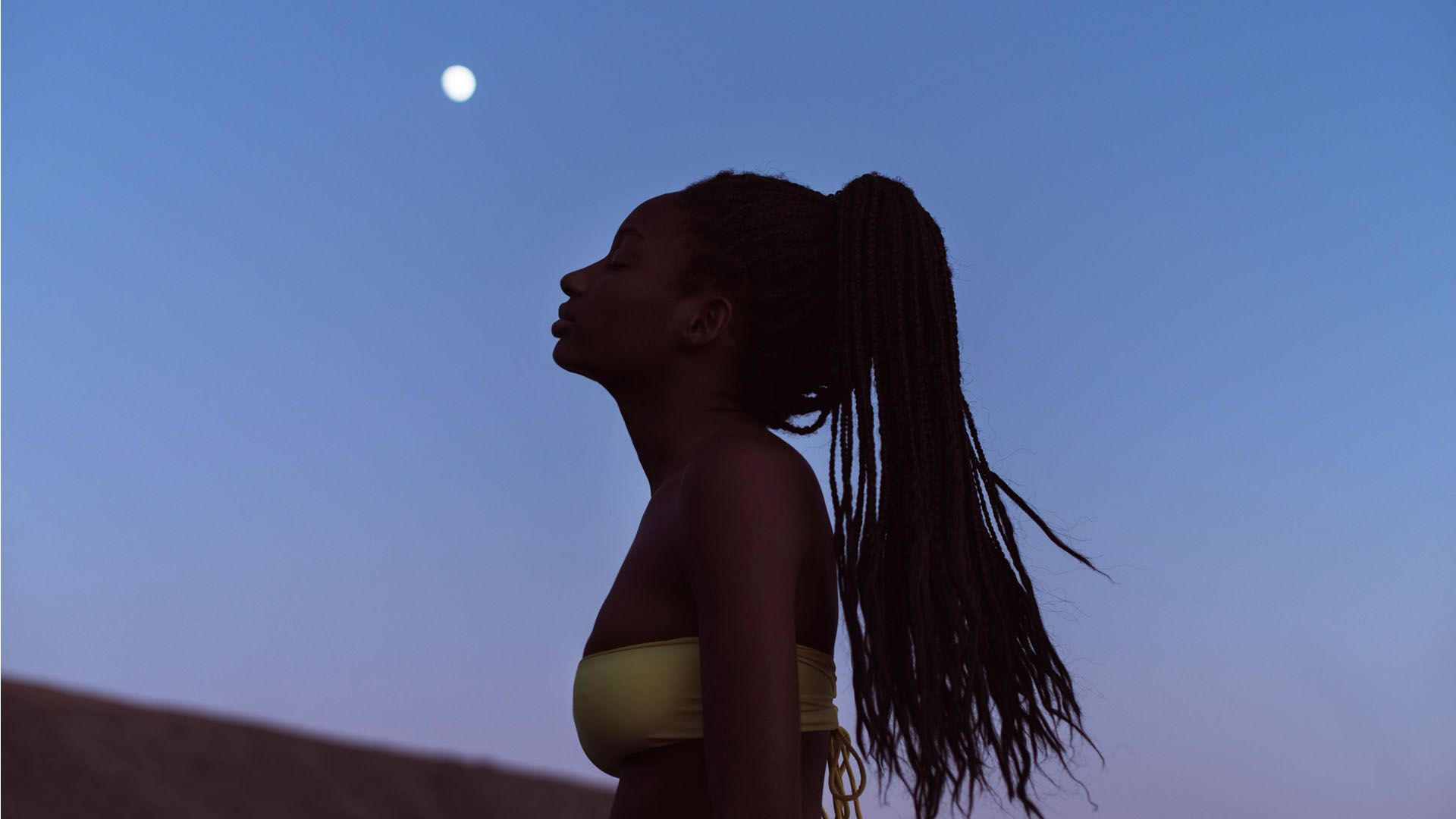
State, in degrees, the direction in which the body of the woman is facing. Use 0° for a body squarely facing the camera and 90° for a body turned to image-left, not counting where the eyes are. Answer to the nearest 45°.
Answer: approximately 90°

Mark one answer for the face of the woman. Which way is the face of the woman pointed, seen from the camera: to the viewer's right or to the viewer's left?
to the viewer's left
